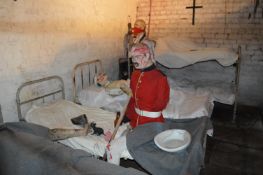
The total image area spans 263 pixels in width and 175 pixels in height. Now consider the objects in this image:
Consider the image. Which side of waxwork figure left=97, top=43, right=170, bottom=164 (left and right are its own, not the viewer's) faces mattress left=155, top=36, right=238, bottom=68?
back

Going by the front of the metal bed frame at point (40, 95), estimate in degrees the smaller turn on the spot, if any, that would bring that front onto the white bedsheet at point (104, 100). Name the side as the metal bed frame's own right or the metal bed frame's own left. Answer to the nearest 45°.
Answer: approximately 45° to the metal bed frame's own left

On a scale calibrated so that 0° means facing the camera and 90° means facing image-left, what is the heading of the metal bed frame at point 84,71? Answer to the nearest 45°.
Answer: approximately 315°

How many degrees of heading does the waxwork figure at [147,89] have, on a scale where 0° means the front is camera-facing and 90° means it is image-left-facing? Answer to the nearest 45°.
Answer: approximately 45°

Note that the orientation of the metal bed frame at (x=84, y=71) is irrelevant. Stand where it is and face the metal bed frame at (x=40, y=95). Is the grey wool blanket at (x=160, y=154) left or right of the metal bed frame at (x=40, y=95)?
left

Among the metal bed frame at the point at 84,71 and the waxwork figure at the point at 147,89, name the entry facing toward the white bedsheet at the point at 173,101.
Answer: the metal bed frame

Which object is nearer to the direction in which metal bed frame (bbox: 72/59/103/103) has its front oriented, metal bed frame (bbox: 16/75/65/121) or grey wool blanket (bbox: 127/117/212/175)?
the grey wool blanket

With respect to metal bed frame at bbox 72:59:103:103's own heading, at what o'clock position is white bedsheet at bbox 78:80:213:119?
The white bedsheet is roughly at 12 o'clock from the metal bed frame.
